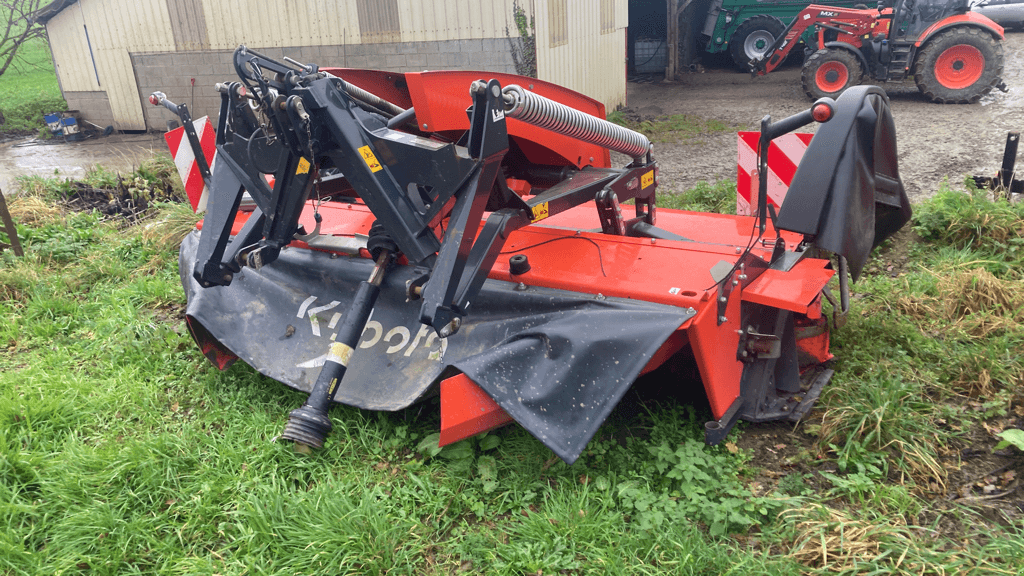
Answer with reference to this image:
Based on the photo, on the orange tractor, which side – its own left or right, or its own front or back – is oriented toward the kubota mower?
left

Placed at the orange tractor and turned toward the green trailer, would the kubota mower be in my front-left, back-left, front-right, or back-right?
back-left

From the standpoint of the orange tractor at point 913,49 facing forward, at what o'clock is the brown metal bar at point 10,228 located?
The brown metal bar is roughly at 10 o'clock from the orange tractor.

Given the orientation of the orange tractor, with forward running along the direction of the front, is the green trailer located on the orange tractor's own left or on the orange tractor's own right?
on the orange tractor's own right

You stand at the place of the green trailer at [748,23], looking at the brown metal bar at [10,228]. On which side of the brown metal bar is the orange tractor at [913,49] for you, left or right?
left

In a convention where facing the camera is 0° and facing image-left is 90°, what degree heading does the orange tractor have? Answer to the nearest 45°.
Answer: approximately 90°
